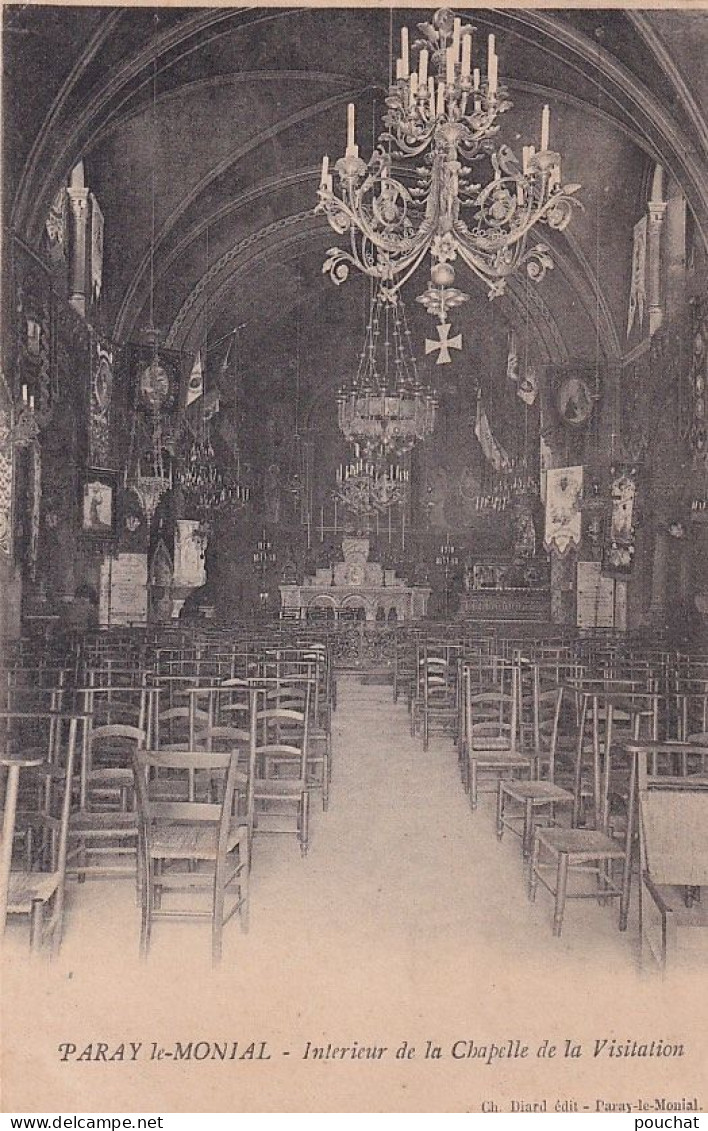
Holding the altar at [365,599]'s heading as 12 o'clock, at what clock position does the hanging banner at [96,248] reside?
The hanging banner is roughly at 1 o'clock from the altar.

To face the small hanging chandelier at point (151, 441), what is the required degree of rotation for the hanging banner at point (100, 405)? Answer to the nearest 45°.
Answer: approximately 90° to its left

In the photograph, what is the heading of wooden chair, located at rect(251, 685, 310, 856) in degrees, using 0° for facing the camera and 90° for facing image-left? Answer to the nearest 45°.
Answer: approximately 180°

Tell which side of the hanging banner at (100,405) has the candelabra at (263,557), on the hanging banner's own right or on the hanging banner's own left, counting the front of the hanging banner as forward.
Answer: on the hanging banner's own left

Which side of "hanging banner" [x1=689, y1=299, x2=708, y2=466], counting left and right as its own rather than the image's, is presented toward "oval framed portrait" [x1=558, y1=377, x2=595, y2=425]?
right

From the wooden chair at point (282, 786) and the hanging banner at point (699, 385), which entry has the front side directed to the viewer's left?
the hanging banner

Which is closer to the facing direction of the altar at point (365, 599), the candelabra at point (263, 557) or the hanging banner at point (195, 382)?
the hanging banner

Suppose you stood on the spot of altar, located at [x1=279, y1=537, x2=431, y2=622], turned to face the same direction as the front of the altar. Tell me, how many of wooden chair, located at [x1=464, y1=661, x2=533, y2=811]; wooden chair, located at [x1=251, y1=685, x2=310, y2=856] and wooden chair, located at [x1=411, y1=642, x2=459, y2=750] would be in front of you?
3
